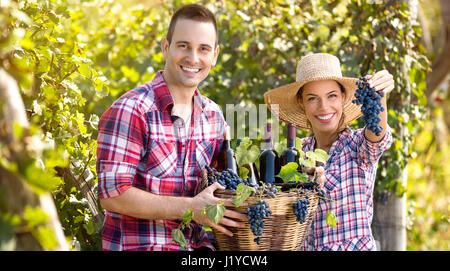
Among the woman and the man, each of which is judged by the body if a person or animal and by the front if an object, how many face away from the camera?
0

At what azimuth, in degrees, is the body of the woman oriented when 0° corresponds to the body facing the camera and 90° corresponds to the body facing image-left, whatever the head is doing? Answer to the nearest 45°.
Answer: approximately 45°

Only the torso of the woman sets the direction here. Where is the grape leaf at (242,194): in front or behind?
in front
